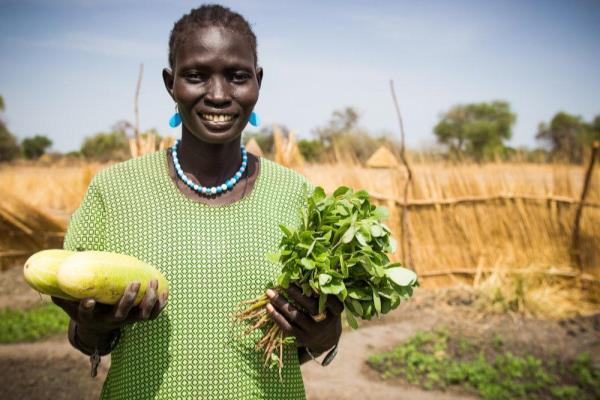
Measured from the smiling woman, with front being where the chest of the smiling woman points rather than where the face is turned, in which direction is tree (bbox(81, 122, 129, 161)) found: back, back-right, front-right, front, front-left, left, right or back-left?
back

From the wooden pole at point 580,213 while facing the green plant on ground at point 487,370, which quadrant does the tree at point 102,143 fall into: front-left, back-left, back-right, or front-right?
back-right

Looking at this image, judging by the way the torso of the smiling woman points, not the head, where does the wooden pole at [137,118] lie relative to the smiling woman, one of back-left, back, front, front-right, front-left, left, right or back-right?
back

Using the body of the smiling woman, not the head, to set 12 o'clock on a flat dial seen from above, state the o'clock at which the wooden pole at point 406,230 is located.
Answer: The wooden pole is roughly at 7 o'clock from the smiling woman.

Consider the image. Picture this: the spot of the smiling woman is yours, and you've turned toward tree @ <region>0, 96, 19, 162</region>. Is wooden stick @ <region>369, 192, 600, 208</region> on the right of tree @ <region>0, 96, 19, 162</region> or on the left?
right

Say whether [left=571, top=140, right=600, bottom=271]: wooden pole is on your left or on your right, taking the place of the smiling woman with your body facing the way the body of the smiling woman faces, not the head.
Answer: on your left

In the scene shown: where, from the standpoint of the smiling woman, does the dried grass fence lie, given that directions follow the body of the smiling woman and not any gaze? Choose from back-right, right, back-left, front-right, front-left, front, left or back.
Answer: back-left

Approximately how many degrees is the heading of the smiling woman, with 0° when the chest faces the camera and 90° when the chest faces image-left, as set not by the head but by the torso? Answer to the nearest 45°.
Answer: approximately 0°
